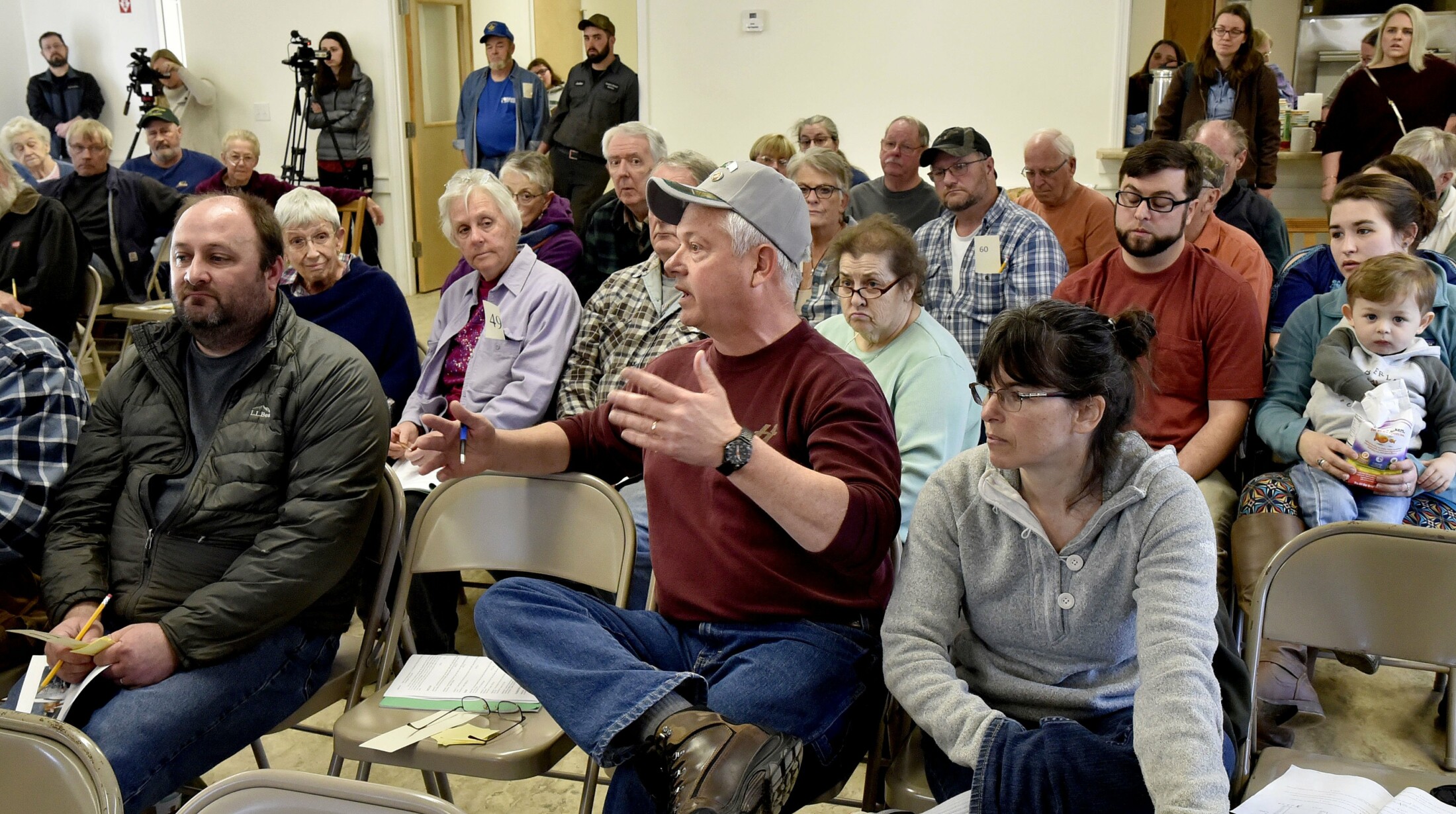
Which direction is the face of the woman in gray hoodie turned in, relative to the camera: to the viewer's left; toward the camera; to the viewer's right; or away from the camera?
to the viewer's left

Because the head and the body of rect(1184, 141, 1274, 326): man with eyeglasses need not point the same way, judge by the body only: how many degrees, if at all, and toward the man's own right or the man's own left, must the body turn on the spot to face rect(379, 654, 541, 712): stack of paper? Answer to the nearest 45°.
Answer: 0° — they already face it

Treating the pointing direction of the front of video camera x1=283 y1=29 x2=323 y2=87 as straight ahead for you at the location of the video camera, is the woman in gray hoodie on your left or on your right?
on your left

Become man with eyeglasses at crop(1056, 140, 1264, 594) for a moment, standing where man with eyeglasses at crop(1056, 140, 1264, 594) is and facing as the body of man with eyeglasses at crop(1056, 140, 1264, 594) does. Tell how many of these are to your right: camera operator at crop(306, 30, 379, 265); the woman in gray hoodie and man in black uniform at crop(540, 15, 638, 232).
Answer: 2

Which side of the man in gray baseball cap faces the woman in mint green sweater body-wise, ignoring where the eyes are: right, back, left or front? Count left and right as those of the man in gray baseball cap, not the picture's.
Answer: back

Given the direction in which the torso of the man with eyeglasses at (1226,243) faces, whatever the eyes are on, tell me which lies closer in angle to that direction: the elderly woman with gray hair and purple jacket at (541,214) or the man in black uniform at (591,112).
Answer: the elderly woman with gray hair and purple jacket

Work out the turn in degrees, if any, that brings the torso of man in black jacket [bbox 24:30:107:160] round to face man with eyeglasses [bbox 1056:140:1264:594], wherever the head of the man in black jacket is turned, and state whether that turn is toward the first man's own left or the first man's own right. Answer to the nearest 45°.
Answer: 0° — they already face them
